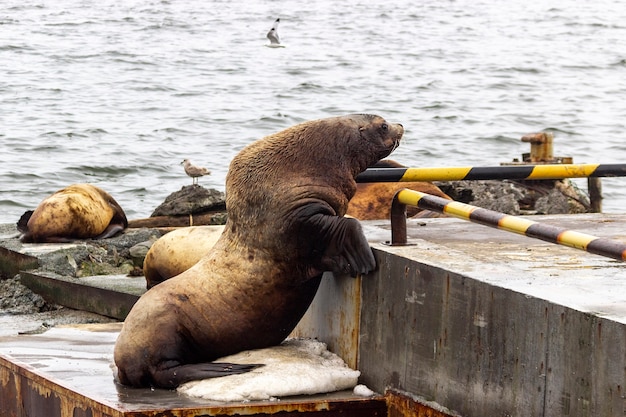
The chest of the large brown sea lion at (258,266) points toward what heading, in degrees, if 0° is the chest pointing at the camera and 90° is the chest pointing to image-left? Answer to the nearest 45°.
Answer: approximately 270°

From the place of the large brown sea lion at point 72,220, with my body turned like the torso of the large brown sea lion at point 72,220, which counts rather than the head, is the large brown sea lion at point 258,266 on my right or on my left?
on my right

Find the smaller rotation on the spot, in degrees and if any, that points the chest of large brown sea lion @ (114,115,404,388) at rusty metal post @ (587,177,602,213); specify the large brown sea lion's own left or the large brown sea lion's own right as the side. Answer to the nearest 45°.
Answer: approximately 45° to the large brown sea lion's own left

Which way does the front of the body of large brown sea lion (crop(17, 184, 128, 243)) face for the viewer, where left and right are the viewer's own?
facing away from the viewer and to the right of the viewer

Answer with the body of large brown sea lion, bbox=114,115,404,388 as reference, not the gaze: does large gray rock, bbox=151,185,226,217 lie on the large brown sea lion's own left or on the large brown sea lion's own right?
on the large brown sea lion's own left

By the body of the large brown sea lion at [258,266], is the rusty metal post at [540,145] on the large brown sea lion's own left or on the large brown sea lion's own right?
on the large brown sea lion's own left

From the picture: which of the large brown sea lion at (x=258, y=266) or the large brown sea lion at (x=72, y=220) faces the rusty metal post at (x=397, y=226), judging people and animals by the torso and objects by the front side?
the large brown sea lion at (x=258, y=266)
